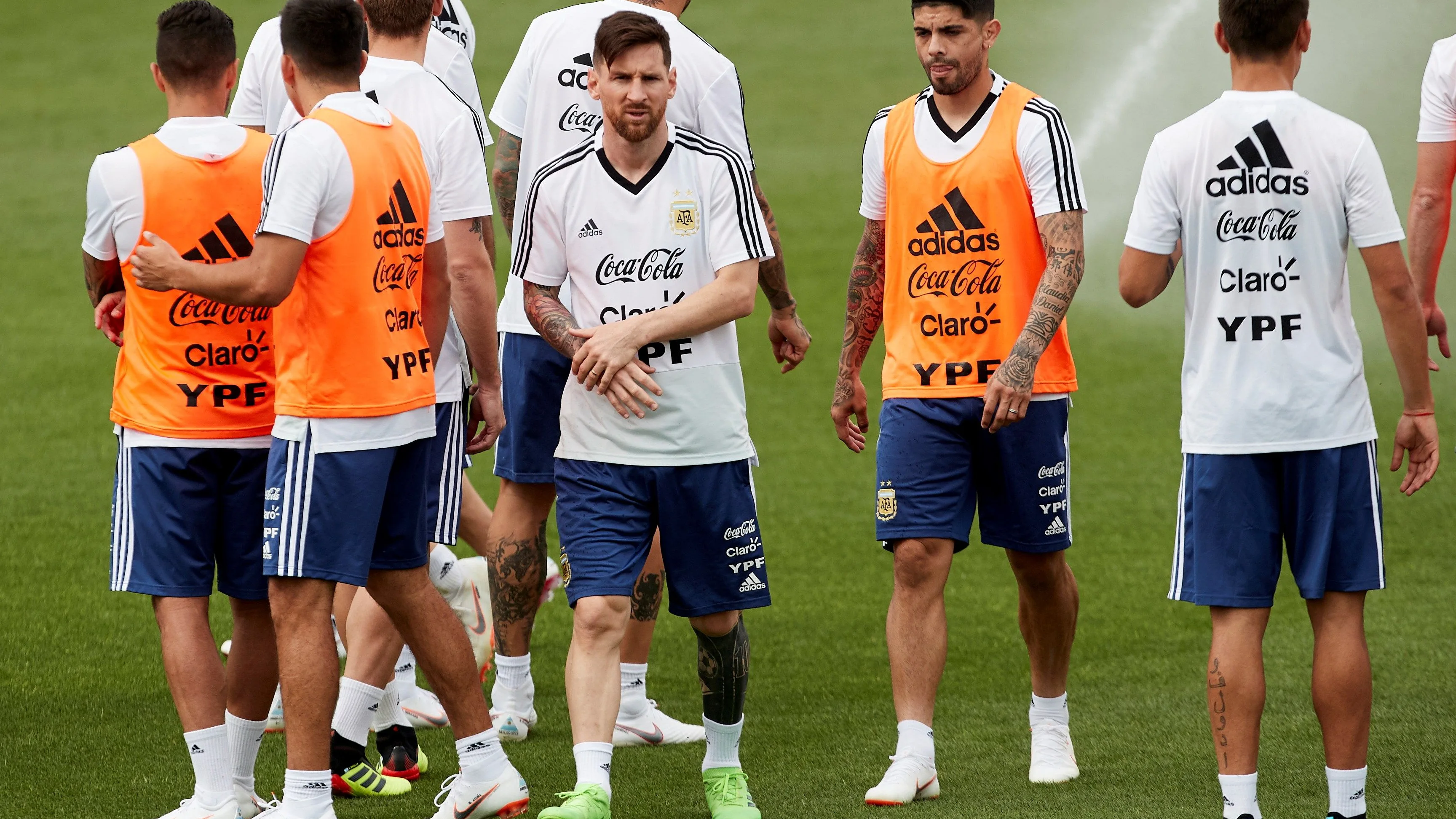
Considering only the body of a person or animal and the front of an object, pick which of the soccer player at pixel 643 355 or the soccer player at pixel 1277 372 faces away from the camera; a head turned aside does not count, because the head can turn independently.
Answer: the soccer player at pixel 1277 372

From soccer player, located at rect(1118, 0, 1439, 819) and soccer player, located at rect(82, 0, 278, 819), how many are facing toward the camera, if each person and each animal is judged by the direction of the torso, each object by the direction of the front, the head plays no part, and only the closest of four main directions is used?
0

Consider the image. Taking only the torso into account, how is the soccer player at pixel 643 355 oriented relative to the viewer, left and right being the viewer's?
facing the viewer

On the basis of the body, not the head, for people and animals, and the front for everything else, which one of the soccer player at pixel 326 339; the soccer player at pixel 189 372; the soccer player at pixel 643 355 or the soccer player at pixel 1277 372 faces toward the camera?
the soccer player at pixel 643 355

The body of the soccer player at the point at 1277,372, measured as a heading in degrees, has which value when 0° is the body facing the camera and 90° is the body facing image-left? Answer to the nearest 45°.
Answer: approximately 180°

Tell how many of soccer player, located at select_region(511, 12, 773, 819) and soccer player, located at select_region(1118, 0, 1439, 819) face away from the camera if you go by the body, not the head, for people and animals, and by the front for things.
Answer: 1

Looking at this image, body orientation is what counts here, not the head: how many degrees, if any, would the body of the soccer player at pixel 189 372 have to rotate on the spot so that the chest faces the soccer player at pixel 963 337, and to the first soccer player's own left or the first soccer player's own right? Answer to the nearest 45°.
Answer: approximately 135° to the first soccer player's own right

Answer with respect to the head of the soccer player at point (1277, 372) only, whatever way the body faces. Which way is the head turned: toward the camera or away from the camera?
away from the camera

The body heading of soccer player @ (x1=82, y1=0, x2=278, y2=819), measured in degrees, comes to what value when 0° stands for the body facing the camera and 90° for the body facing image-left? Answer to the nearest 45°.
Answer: approximately 135°

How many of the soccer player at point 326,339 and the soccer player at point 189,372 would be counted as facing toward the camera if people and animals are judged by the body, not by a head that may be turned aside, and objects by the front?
0

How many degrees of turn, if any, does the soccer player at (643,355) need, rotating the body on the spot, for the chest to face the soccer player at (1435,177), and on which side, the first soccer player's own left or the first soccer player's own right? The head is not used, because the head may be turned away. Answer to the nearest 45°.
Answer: approximately 90° to the first soccer player's own left

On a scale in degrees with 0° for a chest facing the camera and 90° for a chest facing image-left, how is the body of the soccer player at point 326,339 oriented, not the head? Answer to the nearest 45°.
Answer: approximately 135°

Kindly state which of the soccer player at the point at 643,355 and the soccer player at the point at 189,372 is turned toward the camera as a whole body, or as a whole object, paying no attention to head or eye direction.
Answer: the soccer player at the point at 643,355

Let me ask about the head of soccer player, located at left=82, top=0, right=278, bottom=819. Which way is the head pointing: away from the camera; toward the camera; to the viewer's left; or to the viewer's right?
away from the camera
